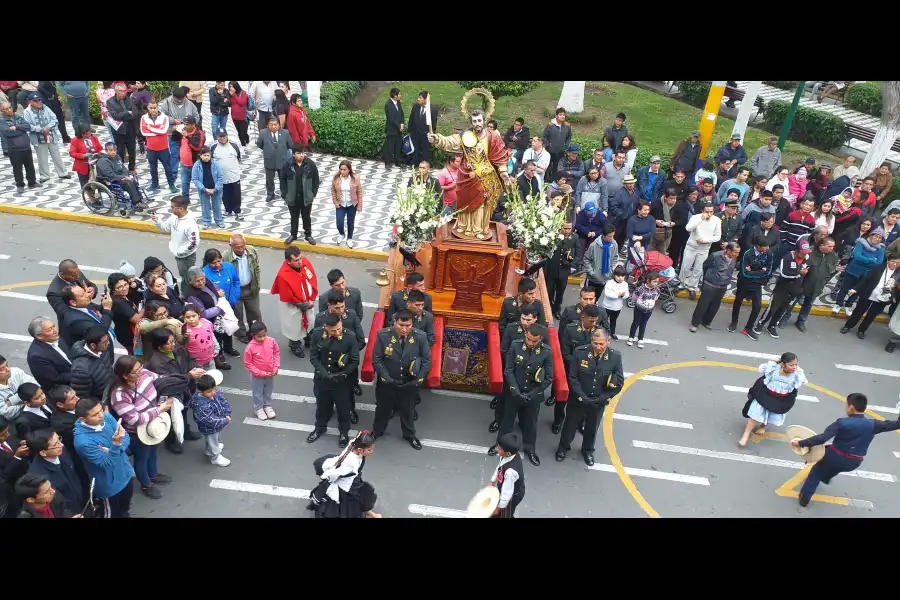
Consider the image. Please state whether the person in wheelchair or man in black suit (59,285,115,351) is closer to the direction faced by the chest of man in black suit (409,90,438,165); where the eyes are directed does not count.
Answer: the man in black suit

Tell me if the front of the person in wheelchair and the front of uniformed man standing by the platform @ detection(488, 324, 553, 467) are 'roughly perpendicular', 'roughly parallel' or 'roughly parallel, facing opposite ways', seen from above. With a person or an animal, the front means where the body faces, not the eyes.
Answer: roughly perpendicular

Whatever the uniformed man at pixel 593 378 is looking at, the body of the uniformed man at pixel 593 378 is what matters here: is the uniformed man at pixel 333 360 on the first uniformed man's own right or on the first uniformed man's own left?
on the first uniformed man's own right

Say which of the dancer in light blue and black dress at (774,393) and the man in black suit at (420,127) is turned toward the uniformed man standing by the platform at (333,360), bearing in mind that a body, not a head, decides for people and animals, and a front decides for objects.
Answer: the man in black suit

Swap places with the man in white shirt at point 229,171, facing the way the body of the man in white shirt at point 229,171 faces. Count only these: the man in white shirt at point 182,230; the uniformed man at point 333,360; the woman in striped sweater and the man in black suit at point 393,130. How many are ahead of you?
3

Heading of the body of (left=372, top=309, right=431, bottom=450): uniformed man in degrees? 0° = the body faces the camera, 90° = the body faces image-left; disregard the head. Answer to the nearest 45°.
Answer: approximately 0°

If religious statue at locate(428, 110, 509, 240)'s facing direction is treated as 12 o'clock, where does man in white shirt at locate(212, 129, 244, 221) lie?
The man in white shirt is roughly at 4 o'clock from the religious statue.

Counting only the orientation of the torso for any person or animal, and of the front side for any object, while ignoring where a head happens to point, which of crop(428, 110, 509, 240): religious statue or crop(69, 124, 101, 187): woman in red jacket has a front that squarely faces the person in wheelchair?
the woman in red jacket

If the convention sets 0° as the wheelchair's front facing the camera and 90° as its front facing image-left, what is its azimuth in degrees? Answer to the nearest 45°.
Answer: approximately 315°

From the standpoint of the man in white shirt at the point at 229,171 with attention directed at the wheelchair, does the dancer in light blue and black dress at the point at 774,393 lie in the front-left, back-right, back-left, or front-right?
back-left
